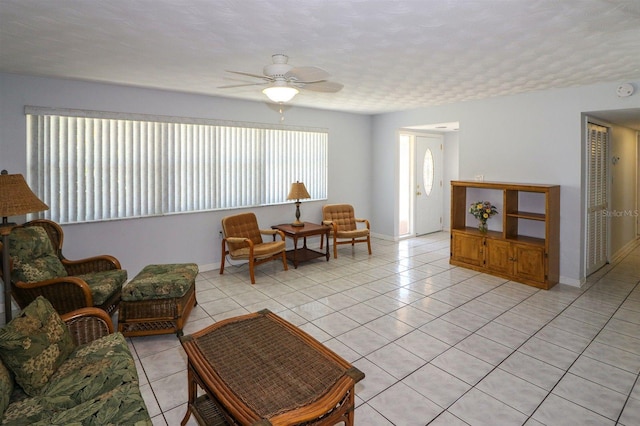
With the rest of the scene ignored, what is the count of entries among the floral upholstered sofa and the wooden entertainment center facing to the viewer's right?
1

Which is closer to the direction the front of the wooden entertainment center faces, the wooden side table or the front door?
the wooden side table

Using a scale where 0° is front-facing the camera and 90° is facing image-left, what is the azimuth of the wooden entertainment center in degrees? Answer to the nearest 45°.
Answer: approximately 45°

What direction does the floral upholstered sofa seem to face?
to the viewer's right

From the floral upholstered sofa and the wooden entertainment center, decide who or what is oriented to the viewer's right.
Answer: the floral upholstered sofa

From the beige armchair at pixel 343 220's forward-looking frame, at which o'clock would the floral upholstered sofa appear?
The floral upholstered sofa is roughly at 2 o'clock from the beige armchair.

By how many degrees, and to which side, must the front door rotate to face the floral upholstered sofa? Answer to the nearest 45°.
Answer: approximately 45° to its right

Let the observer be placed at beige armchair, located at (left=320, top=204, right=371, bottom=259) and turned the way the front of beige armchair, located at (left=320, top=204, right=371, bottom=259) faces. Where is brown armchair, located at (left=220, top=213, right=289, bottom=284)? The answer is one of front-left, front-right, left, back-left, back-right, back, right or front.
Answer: right

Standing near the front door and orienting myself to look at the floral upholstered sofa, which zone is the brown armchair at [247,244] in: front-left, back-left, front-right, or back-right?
front-right

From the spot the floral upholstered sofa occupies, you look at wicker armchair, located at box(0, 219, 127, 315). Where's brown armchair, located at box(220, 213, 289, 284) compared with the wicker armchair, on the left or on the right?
right

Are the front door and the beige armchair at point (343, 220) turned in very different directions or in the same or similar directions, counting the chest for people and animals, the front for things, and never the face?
same or similar directions

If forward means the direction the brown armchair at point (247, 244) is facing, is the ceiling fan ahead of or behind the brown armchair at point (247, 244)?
ahead

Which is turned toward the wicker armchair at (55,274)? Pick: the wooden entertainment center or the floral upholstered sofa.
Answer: the wooden entertainment center

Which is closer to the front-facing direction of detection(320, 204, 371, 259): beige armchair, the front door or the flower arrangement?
the flower arrangement

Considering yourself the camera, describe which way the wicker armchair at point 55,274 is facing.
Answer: facing the viewer and to the right of the viewer
